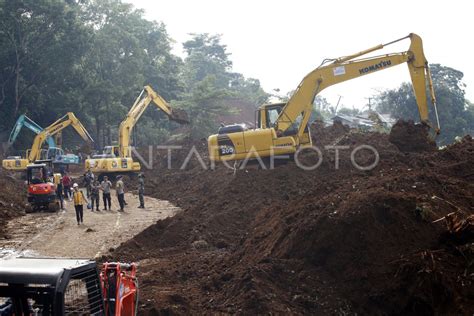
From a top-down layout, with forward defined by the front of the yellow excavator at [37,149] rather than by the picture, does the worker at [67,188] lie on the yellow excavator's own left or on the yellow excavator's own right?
on the yellow excavator's own right

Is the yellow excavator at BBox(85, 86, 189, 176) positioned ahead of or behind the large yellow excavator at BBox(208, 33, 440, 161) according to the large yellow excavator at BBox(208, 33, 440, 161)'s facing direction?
behind

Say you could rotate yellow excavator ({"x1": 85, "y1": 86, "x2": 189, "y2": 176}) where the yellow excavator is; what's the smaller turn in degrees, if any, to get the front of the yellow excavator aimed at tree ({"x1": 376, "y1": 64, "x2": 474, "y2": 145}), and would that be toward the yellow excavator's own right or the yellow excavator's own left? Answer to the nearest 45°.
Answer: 0° — it already faces it

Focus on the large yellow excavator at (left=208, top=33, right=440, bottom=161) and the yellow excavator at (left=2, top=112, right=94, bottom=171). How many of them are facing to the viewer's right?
2

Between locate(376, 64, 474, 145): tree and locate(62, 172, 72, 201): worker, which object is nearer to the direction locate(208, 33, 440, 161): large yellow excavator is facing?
the tree

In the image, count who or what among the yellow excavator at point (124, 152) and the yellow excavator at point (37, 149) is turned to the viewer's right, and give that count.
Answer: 2

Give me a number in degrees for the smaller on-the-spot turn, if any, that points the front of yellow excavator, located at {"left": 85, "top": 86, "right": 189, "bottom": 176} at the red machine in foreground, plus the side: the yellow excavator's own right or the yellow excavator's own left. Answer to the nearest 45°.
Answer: approximately 90° to the yellow excavator's own right

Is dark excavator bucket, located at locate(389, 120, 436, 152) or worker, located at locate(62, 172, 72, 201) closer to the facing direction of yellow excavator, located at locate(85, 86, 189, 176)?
the dark excavator bucket

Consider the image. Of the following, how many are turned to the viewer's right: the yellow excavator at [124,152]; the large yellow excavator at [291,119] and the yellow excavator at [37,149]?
3

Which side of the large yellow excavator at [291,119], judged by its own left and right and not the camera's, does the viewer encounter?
right

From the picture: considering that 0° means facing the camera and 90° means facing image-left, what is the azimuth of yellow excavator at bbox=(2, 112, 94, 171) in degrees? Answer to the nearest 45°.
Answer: approximately 270°

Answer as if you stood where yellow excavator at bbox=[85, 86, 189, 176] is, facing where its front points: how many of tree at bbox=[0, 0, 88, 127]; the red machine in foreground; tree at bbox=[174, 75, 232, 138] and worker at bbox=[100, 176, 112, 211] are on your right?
2

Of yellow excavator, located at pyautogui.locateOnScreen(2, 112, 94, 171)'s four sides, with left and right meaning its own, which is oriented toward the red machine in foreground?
right

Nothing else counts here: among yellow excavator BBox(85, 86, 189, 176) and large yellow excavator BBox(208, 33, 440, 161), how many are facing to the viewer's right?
2

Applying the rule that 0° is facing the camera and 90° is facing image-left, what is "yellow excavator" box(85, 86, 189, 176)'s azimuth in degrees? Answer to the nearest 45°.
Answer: approximately 270°
